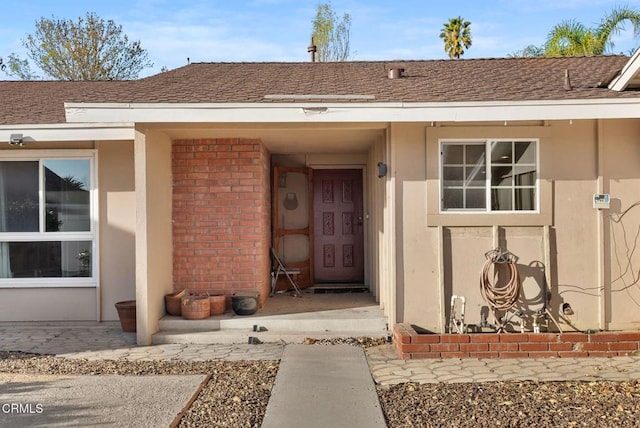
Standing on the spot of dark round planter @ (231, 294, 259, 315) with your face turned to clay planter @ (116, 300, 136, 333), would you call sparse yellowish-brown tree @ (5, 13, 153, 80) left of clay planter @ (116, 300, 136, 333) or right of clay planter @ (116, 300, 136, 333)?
right

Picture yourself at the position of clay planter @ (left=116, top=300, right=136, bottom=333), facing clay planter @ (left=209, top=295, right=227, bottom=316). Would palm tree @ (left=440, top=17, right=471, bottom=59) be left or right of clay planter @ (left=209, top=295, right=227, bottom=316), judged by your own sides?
left

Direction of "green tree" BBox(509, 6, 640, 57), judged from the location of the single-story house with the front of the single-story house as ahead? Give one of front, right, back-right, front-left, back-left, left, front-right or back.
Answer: back-left

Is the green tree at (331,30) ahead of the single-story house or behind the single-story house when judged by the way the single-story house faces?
behind

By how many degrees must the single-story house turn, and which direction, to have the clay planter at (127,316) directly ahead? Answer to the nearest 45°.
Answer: approximately 90° to its right

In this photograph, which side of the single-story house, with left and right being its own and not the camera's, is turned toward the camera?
front

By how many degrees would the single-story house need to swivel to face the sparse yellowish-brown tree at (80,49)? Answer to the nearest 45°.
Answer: approximately 135° to its right

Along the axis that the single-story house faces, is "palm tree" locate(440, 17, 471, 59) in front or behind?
behind
